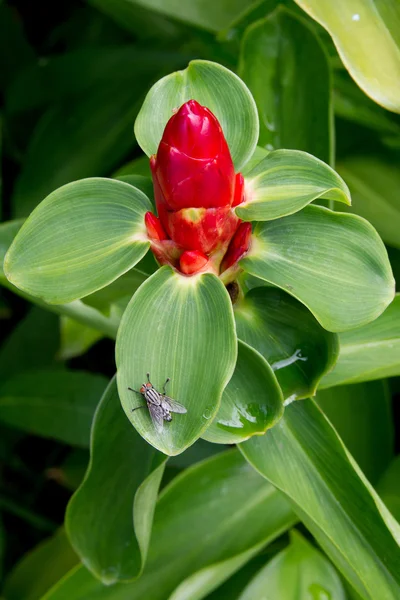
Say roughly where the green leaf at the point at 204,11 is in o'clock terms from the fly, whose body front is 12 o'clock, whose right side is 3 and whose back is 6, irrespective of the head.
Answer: The green leaf is roughly at 1 o'clock from the fly.

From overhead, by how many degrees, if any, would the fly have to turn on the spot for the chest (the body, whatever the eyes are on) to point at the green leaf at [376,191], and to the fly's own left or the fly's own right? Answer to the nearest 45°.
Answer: approximately 45° to the fly's own right

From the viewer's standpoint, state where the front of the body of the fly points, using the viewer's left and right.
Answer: facing away from the viewer and to the left of the viewer
